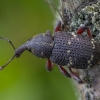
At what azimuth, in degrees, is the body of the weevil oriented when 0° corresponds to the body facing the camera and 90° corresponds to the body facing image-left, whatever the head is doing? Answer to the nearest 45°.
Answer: approximately 90°
